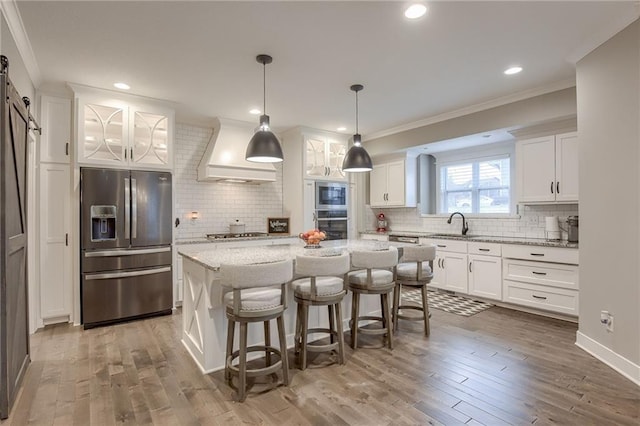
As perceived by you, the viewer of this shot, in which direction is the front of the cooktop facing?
facing the viewer and to the right of the viewer

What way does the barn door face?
to the viewer's right

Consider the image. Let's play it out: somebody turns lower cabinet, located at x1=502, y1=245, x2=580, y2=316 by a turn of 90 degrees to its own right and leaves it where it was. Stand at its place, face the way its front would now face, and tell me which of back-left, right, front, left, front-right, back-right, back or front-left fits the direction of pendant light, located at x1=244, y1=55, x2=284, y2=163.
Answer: left

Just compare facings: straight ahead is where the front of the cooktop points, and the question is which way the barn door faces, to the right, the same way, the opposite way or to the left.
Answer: to the left

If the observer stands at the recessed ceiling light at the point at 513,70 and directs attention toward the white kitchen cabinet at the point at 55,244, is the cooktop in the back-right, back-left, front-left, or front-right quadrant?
front-right

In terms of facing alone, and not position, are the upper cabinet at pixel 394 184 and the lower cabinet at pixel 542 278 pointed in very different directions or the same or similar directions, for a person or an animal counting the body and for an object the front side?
same or similar directions

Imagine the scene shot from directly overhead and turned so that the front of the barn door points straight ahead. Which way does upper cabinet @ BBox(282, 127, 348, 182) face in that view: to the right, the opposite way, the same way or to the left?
to the right

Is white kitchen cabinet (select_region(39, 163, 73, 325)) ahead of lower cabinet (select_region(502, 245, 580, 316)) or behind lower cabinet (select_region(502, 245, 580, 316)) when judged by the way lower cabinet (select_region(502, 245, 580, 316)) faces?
ahead

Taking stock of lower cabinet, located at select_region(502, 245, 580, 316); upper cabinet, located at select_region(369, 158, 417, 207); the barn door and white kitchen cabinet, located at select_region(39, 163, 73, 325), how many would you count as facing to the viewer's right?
1

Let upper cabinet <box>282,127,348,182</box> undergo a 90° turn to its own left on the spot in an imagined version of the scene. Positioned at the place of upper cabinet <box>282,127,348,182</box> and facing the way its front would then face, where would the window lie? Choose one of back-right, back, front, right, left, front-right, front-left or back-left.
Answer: front-right

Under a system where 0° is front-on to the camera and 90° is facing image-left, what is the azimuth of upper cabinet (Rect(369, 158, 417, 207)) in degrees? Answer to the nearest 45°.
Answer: approximately 45°
